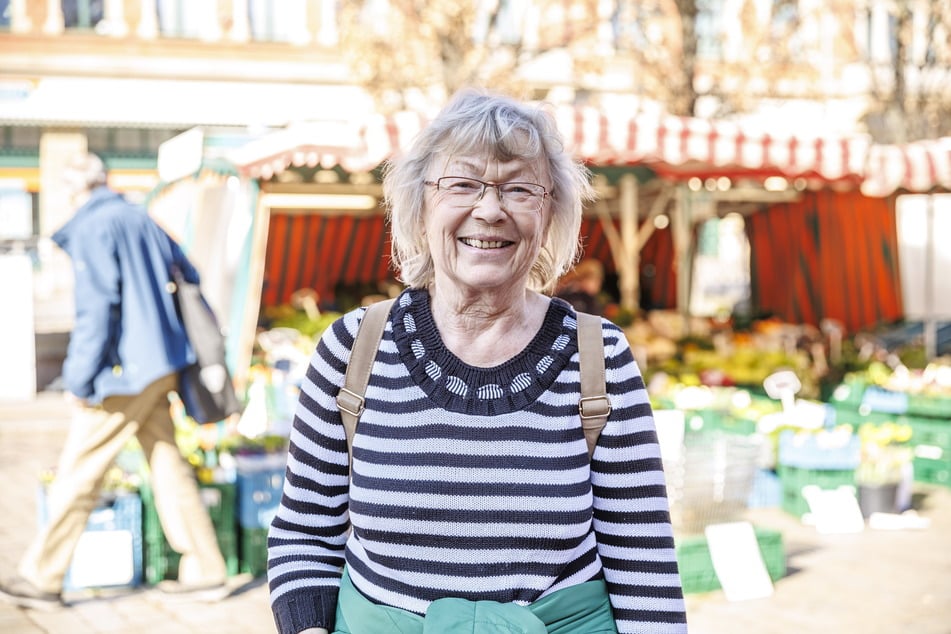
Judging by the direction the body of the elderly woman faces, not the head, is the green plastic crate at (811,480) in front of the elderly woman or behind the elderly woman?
behind

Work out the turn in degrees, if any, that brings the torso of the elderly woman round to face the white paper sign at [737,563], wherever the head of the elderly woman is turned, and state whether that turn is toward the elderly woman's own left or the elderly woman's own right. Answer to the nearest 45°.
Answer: approximately 180°

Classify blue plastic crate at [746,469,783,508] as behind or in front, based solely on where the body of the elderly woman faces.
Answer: behind

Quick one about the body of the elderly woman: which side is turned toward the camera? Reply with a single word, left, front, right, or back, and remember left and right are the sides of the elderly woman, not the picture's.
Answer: front

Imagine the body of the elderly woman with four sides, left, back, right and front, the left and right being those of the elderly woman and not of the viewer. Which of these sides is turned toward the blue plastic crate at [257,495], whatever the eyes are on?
back

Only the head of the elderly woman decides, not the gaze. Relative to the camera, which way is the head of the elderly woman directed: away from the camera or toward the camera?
toward the camera

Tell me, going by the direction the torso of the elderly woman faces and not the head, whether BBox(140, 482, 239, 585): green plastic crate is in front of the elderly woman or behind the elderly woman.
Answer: behind
